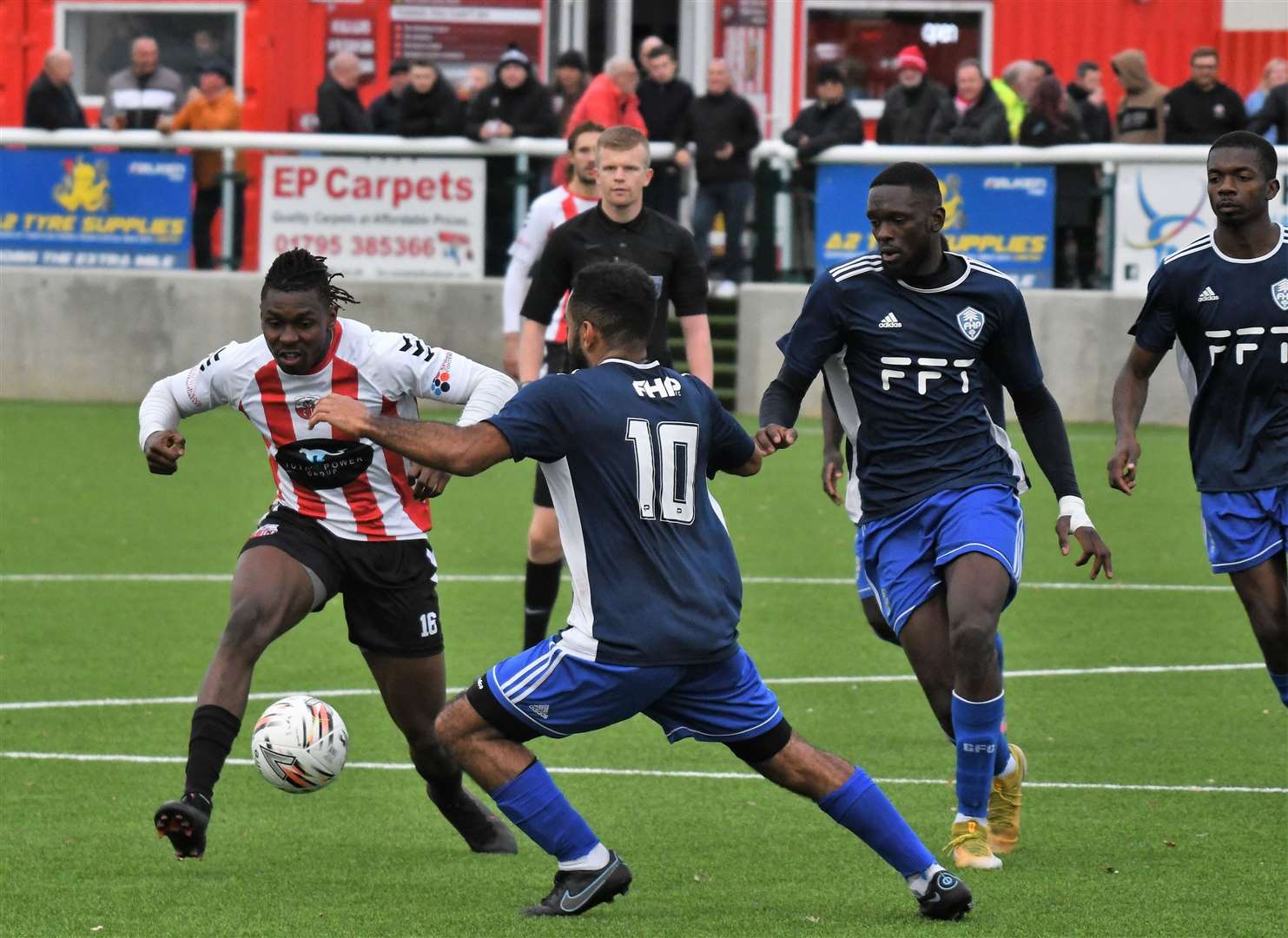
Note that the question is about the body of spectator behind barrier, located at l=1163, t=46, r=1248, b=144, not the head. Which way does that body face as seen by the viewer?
toward the camera

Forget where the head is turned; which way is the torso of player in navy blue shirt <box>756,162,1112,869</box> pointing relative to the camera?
toward the camera

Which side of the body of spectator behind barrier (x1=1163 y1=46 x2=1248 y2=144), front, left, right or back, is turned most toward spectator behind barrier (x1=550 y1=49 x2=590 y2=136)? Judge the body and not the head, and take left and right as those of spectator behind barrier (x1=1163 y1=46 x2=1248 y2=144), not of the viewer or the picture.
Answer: right

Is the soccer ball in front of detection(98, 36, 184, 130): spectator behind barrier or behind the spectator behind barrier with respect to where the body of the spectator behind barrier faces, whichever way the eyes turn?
in front

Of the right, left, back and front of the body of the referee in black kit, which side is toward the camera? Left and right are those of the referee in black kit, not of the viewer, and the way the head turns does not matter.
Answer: front

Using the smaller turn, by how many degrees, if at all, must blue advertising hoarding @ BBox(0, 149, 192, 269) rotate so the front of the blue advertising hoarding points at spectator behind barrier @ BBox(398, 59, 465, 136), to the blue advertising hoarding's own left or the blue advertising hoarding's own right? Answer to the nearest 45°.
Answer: approximately 45° to the blue advertising hoarding's own left

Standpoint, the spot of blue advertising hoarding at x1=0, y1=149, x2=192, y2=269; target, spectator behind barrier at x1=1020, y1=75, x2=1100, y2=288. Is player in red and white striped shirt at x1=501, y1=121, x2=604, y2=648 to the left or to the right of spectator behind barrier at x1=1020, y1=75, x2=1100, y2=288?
right

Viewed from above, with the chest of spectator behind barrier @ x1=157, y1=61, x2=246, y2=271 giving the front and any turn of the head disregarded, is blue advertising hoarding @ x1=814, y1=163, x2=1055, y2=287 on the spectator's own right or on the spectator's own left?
on the spectator's own left

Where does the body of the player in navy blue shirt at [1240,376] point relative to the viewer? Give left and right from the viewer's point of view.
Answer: facing the viewer

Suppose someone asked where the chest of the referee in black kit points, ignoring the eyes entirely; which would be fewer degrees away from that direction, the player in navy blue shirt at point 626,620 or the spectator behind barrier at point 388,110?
the player in navy blue shirt

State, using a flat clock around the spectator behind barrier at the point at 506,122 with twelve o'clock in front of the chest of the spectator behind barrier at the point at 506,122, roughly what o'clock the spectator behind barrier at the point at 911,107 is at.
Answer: the spectator behind barrier at the point at 911,107 is roughly at 9 o'clock from the spectator behind barrier at the point at 506,122.

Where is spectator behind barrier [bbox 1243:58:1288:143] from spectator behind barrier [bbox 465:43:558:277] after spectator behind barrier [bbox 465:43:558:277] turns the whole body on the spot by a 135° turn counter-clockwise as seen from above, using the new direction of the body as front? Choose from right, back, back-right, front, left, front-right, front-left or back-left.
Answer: front-right

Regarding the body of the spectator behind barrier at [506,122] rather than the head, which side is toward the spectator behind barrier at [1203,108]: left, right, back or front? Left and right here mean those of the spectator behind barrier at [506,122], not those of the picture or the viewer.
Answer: left
